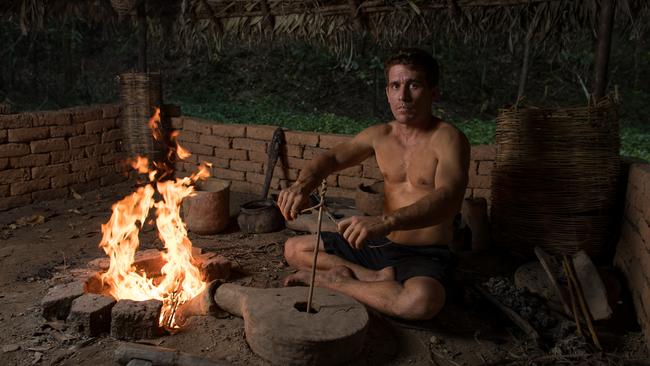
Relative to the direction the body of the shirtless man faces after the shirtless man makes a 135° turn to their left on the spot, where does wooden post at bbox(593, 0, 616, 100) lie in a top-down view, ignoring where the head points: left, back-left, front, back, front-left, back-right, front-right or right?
front-left

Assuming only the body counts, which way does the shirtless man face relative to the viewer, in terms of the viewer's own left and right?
facing the viewer and to the left of the viewer

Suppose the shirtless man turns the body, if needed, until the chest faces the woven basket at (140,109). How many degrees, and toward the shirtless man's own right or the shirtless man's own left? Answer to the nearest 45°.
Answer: approximately 90° to the shirtless man's own right

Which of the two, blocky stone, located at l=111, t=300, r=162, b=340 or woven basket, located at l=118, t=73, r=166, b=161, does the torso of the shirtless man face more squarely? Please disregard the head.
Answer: the blocky stone

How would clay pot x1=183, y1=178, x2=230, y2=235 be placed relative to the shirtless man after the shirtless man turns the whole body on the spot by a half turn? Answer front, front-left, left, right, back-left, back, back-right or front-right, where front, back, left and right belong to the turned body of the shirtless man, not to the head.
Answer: left

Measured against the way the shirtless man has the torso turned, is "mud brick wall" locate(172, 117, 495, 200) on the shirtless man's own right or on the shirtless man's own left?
on the shirtless man's own right

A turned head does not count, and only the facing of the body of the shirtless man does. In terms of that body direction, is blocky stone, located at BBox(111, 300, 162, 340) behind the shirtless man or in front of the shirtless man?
in front

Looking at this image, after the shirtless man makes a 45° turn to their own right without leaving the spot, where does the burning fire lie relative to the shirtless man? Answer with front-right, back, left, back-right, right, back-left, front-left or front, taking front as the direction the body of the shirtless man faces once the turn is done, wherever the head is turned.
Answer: front

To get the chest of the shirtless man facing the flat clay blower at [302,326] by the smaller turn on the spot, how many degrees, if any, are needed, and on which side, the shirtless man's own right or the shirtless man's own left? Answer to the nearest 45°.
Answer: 0° — they already face it

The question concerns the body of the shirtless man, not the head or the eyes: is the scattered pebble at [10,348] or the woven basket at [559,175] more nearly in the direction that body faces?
the scattered pebble
